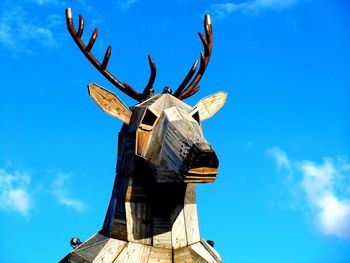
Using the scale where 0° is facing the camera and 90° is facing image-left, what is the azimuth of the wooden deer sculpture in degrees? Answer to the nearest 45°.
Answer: approximately 315°
